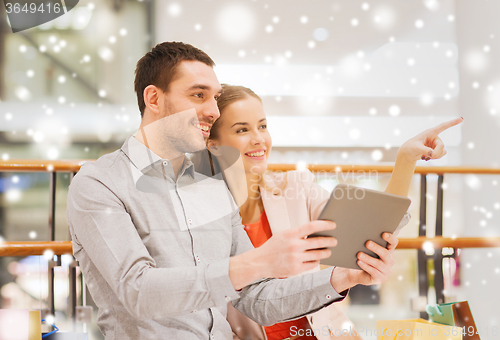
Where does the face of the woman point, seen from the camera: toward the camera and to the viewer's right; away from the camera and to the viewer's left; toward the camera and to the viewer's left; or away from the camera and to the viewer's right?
toward the camera and to the viewer's right

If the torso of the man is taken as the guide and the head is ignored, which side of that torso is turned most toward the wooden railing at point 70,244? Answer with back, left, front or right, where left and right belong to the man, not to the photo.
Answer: back

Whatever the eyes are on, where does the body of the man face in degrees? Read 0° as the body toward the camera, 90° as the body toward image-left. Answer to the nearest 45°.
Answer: approximately 315°
